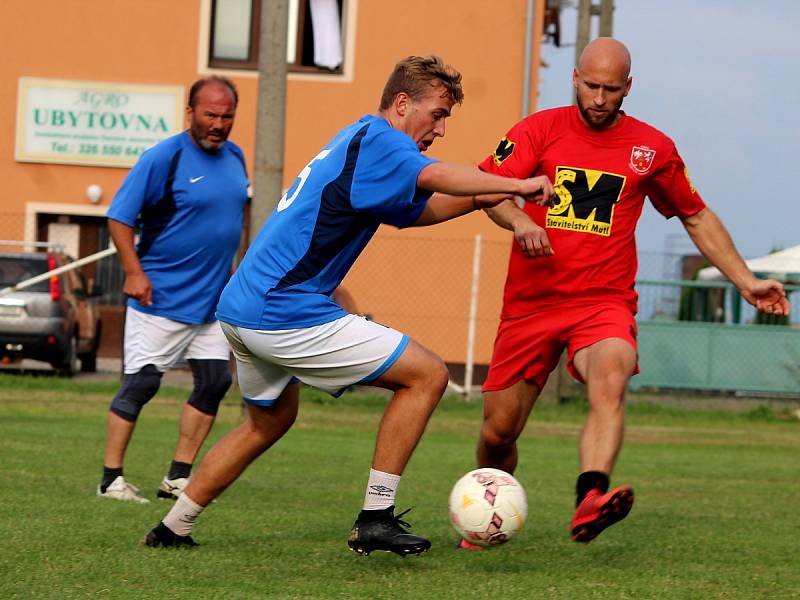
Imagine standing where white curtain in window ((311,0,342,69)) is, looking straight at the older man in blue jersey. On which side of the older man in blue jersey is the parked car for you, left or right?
right

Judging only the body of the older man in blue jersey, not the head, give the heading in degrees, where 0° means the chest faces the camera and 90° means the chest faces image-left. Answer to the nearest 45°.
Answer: approximately 315°

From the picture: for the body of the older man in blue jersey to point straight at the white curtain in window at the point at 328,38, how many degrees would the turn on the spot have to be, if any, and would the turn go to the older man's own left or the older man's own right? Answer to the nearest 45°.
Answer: approximately 135° to the older man's own left

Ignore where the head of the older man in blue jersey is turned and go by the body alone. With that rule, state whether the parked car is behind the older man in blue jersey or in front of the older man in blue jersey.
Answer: behind

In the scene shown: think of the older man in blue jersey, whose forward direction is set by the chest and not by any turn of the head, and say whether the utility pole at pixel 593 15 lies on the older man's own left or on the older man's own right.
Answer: on the older man's own left

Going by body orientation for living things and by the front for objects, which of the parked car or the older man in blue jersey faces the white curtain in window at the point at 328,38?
the parked car

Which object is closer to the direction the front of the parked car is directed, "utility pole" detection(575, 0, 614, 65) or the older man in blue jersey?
the utility pole

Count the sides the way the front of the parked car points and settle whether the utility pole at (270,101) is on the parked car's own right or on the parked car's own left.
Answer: on the parked car's own right

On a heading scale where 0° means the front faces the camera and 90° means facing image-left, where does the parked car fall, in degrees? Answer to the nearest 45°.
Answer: approximately 225°

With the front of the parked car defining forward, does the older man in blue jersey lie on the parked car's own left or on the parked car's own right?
on the parked car's own right

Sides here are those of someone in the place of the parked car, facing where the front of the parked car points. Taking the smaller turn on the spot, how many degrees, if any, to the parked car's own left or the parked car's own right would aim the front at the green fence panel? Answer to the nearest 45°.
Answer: approximately 45° to the parked car's own right

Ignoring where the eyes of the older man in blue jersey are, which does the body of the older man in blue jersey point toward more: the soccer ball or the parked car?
the soccer ball

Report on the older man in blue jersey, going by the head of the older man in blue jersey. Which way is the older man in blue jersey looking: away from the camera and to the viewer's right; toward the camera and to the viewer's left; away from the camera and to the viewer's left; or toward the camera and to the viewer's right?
toward the camera and to the viewer's right

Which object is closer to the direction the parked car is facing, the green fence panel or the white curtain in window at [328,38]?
the white curtain in window

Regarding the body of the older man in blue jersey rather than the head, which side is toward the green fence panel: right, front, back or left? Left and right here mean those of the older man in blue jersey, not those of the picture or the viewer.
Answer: left
